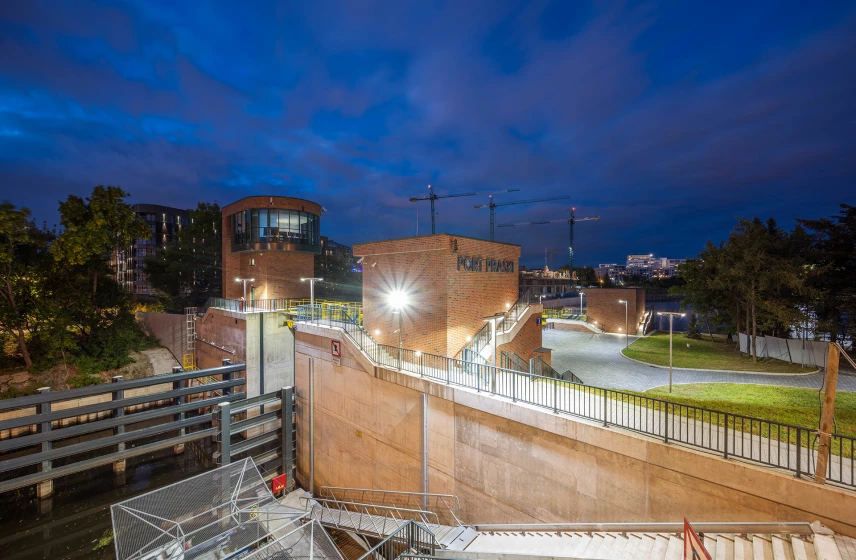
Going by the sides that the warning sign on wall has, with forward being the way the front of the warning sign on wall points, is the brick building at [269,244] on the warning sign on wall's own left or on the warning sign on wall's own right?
on the warning sign on wall's own right

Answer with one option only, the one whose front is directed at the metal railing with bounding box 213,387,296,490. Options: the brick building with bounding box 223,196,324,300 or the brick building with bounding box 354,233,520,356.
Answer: the brick building with bounding box 223,196,324,300

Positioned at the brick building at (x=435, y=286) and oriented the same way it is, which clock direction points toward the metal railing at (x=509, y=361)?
The metal railing is roughly at 11 o'clock from the brick building.

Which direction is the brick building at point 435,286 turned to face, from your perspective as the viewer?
facing the viewer and to the right of the viewer

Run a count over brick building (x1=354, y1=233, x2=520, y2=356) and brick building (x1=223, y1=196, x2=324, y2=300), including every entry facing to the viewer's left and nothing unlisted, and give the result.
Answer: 0

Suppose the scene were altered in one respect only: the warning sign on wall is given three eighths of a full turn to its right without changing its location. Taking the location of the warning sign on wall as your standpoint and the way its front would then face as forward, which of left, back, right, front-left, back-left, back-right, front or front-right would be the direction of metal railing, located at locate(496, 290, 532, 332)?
right

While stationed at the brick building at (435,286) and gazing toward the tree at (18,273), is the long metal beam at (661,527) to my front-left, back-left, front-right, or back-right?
back-left

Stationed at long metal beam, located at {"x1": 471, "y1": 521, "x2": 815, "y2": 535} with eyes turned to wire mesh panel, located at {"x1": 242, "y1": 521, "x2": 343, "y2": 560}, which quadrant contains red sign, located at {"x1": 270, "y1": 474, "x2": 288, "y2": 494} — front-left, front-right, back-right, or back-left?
front-right

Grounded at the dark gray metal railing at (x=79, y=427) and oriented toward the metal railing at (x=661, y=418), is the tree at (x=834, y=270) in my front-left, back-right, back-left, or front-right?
front-left

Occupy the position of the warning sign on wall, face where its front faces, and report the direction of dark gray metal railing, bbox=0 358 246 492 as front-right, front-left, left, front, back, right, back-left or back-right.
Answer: front-right

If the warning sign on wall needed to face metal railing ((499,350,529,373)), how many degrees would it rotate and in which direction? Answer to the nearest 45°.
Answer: approximately 90° to its left

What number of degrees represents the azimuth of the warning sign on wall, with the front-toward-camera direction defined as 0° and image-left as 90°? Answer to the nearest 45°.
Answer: approximately 45°

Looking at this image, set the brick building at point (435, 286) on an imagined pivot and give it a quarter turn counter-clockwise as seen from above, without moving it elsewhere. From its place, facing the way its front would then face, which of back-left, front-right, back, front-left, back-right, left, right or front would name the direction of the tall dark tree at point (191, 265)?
left

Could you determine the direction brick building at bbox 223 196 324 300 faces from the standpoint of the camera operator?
facing the viewer
